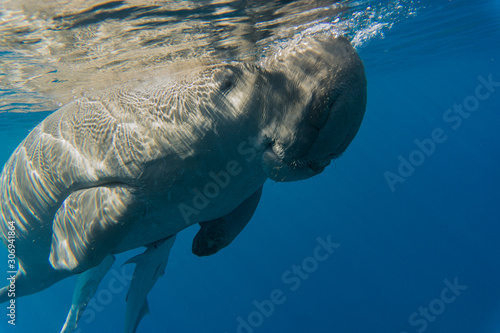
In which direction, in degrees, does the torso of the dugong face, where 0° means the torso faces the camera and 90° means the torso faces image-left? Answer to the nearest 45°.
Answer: approximately 315°
